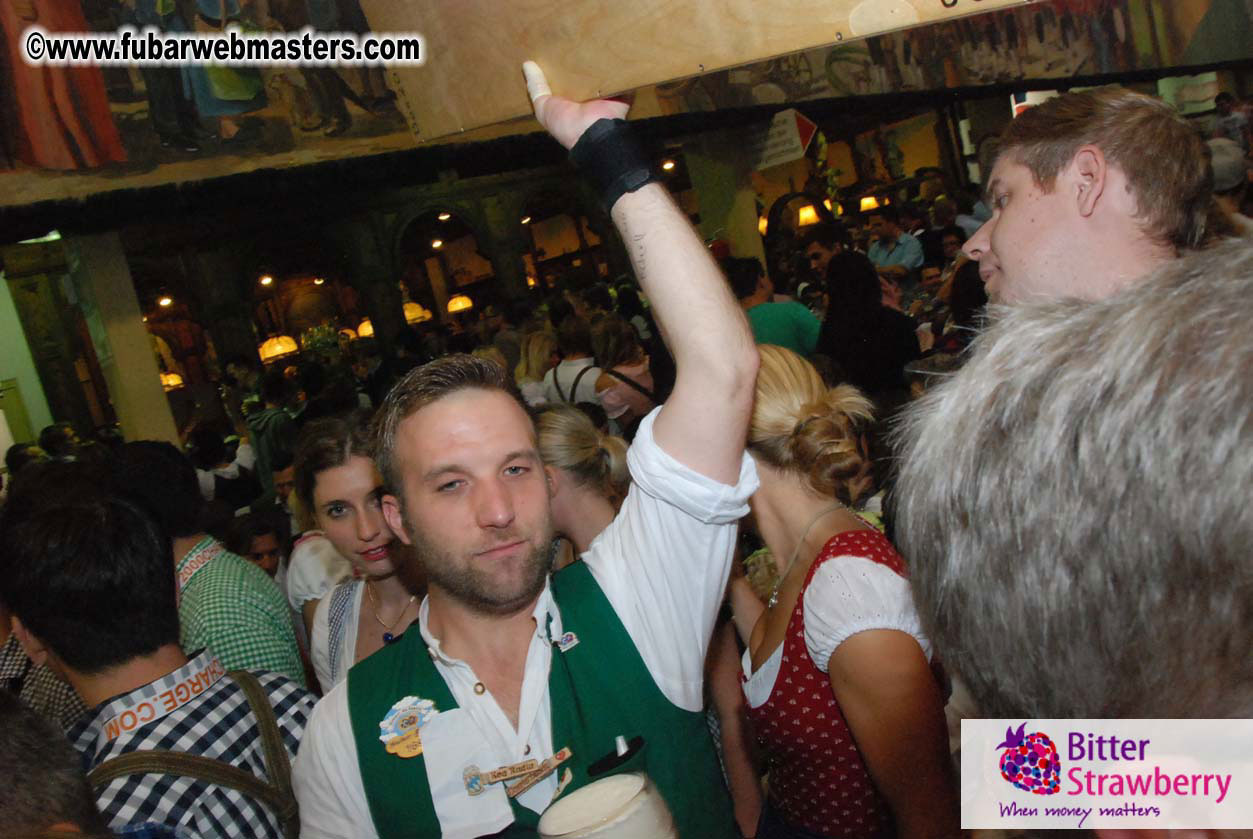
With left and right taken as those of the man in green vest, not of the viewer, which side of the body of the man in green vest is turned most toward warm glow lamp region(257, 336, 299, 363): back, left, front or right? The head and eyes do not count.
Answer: back

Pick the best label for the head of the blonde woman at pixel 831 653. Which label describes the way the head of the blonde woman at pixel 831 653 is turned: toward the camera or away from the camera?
away from the camera

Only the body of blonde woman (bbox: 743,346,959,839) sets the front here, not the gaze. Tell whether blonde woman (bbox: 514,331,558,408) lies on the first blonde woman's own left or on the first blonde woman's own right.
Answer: on the first blonde woman's own right

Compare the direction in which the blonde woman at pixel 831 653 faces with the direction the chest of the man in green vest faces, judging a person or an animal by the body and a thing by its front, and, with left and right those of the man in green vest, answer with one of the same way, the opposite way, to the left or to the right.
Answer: to the right

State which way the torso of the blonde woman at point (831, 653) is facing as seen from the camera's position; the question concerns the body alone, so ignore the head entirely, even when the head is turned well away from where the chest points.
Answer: to the viewer's left

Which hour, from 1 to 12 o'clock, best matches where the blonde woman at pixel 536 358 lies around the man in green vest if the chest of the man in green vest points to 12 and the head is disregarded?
The blonde woman is roughly at 6 o'clock from the man in green vest.

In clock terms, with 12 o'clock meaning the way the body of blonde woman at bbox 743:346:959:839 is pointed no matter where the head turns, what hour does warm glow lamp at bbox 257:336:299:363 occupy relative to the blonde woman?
The warm glow lamp is roughly at 2 o'clock from the blonde woman.

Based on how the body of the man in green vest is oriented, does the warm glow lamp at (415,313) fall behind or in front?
behind

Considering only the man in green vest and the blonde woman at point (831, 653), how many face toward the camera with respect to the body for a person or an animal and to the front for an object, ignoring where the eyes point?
1

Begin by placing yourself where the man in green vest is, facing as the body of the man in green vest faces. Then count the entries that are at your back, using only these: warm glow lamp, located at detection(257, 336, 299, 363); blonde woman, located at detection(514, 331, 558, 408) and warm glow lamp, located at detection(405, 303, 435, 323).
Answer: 3

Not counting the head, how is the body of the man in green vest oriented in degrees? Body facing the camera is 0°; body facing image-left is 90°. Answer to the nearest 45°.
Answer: approximately 0°
